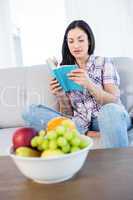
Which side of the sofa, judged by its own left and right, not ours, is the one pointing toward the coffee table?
front

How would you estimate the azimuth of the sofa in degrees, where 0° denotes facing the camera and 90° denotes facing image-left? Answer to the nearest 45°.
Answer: approximately 0°

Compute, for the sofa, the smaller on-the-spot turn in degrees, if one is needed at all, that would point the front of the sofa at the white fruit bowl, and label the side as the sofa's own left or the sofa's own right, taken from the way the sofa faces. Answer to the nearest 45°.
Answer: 0° — it already faces it

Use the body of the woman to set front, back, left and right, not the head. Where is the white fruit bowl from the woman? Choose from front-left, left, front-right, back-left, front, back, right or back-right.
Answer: front-left

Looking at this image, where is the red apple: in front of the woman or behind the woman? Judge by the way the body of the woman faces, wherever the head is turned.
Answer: in front

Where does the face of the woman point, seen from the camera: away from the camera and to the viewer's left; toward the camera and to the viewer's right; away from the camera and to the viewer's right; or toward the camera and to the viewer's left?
toward the camera and to the viewer's left

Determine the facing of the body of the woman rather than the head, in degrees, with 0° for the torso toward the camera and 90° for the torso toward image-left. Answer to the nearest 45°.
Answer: approximately 45°

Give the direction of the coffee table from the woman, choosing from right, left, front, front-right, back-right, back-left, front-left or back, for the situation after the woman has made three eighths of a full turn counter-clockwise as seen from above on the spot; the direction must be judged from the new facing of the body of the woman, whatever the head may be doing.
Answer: right

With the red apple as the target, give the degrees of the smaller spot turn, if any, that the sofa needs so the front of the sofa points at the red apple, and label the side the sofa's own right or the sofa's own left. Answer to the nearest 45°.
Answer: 0° — it already faces it
